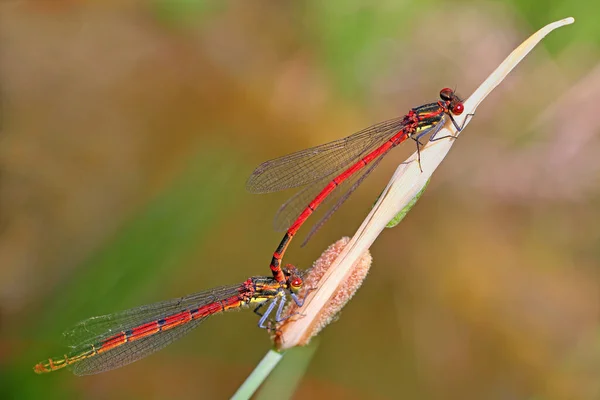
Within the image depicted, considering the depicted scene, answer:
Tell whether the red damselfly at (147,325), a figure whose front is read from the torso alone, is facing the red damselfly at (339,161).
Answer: yes

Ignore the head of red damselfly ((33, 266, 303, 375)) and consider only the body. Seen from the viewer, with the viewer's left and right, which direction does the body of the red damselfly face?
facing to the right of the viewer
